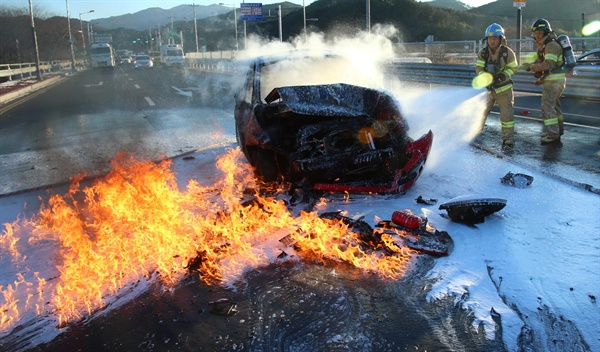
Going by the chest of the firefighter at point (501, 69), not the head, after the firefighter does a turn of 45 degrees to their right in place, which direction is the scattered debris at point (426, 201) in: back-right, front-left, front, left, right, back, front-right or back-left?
left

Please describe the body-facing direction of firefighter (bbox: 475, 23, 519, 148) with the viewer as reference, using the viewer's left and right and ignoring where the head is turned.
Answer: facing the viewer and to the left of the viewer

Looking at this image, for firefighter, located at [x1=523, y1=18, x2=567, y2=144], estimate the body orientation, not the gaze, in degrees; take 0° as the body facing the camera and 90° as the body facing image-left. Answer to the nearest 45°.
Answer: approximately 90°

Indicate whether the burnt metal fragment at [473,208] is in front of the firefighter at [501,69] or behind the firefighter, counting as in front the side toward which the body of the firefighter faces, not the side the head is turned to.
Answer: in front

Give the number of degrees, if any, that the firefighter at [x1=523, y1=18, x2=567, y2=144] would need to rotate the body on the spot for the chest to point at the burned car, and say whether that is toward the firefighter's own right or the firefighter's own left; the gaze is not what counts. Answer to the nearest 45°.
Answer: approximately 45° to the firefighter's own left
